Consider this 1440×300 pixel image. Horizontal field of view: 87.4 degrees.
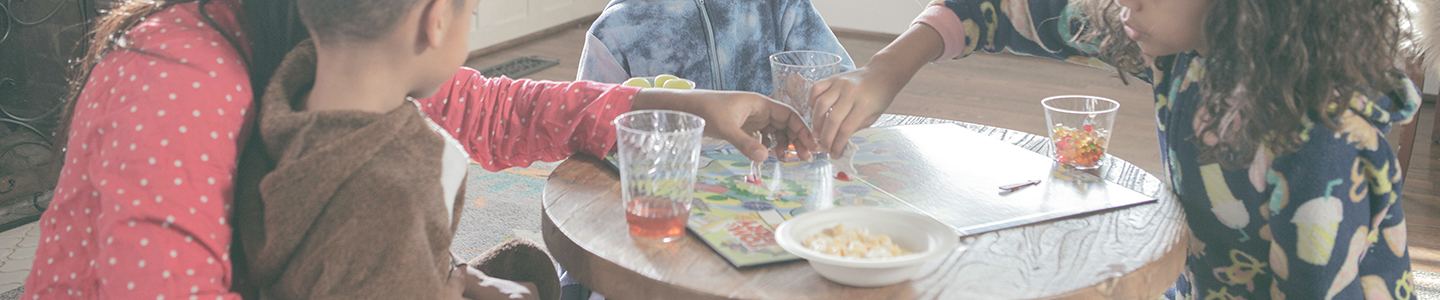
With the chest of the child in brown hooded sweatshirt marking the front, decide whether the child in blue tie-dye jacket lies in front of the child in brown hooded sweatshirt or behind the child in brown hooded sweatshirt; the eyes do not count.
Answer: in front

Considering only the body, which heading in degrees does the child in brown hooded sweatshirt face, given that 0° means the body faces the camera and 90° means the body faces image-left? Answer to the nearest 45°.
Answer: approximately 225°

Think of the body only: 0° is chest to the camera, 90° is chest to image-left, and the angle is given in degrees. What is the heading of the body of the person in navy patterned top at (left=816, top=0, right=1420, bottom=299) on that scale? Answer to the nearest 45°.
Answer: approximately 90°

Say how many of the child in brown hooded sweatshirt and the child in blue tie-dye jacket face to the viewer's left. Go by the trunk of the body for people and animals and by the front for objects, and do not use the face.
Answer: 0

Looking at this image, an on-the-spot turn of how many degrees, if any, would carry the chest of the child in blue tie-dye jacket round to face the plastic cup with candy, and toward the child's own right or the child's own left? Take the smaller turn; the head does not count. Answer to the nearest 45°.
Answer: approximately 45° to the child's own left

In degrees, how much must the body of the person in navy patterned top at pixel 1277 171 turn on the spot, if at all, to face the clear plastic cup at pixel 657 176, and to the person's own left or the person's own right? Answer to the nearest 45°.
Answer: approximately 45° to the person's own left

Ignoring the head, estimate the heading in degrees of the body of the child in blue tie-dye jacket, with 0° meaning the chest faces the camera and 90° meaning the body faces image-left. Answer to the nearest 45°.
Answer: approximately 0°

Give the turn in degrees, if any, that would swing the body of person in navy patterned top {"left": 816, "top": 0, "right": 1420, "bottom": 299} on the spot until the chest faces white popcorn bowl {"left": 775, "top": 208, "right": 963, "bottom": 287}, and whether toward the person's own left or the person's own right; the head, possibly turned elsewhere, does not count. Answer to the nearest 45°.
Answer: approximately 45° to the person's own left
